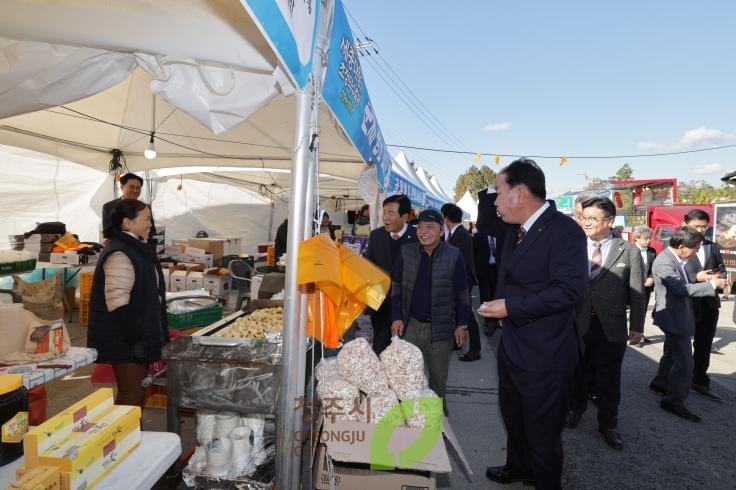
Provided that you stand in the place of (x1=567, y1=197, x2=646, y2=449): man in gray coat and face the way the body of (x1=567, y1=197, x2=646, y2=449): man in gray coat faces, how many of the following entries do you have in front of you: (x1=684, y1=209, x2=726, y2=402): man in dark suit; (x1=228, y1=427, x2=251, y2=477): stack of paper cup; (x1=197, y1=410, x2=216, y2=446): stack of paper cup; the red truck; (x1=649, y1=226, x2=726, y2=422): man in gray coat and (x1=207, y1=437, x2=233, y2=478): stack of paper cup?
3

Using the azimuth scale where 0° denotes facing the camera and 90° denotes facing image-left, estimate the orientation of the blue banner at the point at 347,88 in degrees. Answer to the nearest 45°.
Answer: approximately 315°

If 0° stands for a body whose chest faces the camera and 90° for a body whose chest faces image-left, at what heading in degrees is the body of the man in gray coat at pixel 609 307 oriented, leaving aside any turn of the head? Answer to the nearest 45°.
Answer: approximately 45°

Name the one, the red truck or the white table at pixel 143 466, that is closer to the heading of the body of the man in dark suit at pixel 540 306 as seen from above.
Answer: the white table

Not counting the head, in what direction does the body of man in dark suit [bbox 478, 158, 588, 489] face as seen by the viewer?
to the viewer's left

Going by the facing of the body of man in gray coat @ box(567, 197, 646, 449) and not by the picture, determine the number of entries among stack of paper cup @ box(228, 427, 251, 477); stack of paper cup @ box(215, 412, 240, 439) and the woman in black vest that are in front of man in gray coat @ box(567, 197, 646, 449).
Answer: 3
